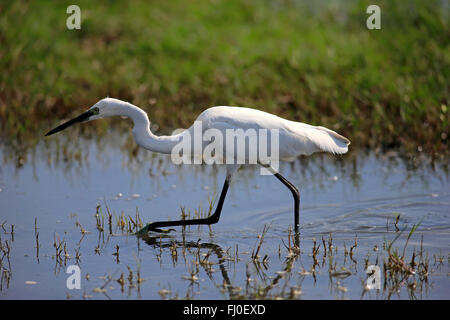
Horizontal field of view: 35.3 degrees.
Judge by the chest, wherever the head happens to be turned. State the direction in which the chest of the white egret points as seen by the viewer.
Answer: to the viewer's left
